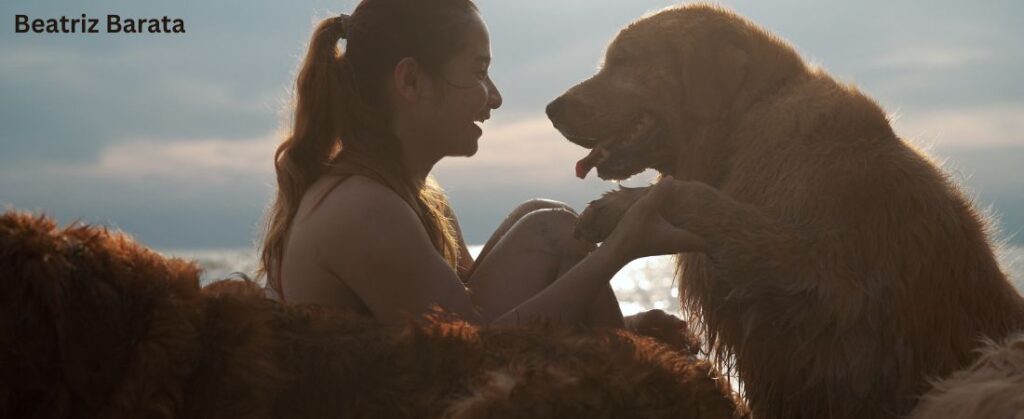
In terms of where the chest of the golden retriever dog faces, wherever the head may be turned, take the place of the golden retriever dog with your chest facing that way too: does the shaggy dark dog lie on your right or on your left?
on your left

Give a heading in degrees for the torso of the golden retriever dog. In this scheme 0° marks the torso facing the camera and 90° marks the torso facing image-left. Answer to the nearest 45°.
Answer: approximately 90°

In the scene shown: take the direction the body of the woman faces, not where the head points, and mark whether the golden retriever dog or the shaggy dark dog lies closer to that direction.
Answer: the golden retriever dog

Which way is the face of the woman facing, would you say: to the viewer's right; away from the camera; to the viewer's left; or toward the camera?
to the viewer's right

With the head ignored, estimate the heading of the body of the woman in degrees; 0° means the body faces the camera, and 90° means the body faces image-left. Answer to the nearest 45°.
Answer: approximately 270°

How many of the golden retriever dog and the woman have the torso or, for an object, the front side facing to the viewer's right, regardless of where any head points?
1

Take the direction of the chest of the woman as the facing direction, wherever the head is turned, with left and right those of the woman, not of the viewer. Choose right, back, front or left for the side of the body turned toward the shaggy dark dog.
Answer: right

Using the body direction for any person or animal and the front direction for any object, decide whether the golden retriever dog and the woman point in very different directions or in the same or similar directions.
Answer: very different directions
